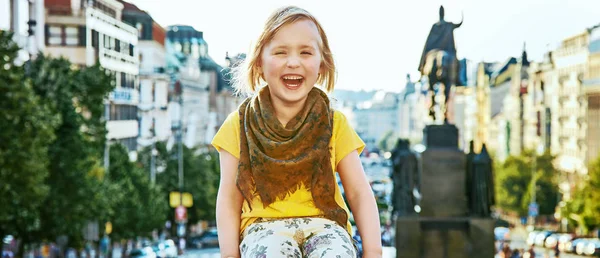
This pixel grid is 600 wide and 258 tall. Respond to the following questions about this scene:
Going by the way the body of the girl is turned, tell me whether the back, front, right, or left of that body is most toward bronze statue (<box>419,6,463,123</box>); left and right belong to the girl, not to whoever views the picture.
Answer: back

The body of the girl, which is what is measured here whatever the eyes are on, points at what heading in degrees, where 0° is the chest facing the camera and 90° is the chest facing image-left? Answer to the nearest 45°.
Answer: approximately 0°
